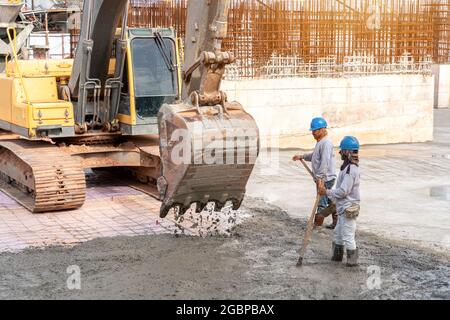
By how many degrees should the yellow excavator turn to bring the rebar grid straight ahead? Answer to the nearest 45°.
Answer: approximately 90° to its left

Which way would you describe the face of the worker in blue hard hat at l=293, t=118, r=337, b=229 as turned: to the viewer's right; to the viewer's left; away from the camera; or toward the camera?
to the viewer's left

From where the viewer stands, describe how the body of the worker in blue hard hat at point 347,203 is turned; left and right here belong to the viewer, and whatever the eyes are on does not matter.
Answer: facing to the left of the viewer

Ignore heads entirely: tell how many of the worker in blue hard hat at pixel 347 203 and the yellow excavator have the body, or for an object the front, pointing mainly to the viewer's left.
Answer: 1

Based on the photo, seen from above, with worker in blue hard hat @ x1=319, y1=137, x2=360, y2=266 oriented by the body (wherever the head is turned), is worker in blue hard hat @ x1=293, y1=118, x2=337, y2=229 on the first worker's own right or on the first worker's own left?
on the first worker's own right

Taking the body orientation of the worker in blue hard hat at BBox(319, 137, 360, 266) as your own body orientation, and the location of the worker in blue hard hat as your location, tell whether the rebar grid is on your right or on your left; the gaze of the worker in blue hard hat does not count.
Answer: on your right

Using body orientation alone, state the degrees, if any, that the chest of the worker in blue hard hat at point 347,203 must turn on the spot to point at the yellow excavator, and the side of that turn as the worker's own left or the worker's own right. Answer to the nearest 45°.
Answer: approximately 45° to the worker's own right

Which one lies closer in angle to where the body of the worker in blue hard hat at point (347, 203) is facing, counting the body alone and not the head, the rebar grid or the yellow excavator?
the yellow excavator
